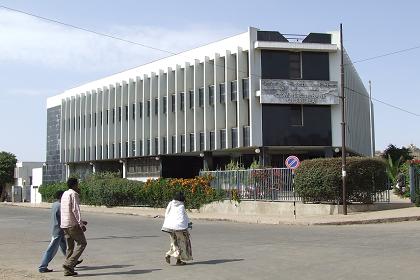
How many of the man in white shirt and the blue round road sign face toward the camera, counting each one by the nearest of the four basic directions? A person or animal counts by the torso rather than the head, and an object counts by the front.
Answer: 1

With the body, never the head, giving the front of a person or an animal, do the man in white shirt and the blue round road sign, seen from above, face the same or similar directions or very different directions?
very different directions

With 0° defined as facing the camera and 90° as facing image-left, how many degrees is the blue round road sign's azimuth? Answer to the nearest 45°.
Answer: approximately 0°
